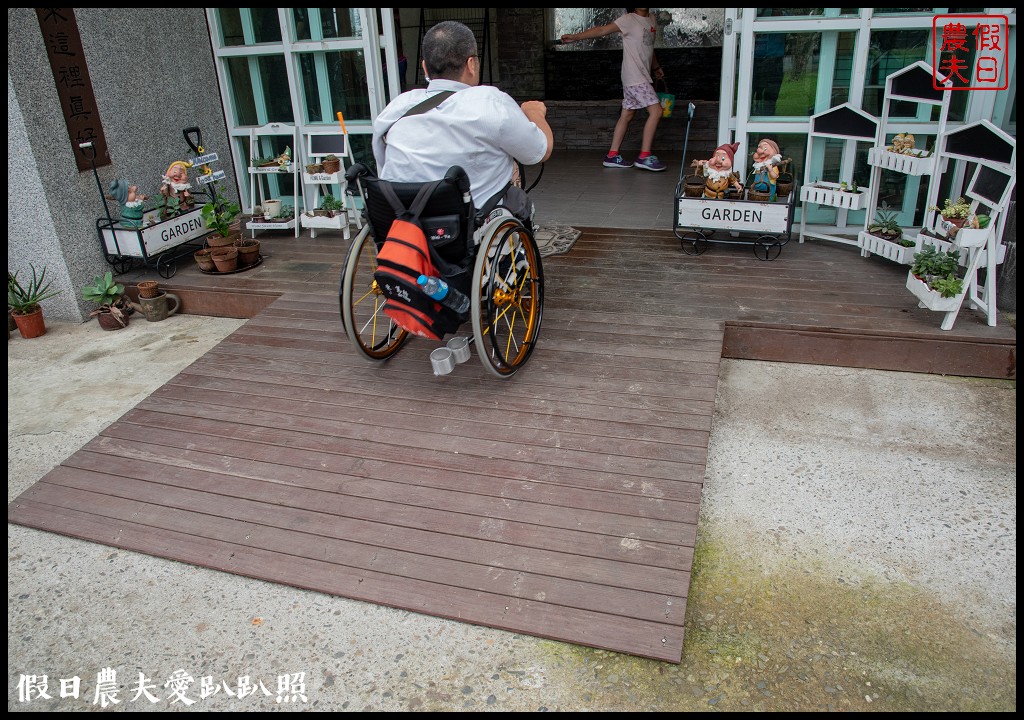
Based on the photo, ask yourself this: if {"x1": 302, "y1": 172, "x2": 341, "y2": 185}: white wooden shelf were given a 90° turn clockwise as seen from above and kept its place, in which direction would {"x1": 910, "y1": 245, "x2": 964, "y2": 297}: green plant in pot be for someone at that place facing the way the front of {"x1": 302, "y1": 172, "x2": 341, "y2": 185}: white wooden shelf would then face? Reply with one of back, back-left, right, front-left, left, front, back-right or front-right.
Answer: back-left

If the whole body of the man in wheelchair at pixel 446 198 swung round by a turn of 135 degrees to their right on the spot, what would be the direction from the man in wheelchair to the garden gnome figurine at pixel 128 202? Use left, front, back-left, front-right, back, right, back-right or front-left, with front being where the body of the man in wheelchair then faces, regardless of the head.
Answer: back-right

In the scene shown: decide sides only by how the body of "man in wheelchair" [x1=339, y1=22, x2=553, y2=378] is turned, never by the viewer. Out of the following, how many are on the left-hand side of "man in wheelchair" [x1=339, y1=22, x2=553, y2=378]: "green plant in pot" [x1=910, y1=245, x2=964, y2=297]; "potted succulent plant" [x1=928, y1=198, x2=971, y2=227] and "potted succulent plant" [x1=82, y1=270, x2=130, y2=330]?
1

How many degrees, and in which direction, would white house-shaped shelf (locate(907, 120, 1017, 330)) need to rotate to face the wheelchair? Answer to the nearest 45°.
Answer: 0° — it already faces it

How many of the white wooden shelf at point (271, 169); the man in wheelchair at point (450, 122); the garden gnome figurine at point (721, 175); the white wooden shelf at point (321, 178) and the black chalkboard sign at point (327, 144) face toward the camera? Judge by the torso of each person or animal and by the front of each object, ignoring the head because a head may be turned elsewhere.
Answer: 4

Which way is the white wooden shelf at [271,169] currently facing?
toward the camera

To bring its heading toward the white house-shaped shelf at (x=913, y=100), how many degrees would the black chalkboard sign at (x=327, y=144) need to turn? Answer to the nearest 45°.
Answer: approximately 45° to its left

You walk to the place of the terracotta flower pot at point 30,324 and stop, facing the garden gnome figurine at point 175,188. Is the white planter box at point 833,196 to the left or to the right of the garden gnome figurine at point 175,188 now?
right

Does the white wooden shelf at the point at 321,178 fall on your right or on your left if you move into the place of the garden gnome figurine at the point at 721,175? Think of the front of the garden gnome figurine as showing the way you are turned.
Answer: on your right

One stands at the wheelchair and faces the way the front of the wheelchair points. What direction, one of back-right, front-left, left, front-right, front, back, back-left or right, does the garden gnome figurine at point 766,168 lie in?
front

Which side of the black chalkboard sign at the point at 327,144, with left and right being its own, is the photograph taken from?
front

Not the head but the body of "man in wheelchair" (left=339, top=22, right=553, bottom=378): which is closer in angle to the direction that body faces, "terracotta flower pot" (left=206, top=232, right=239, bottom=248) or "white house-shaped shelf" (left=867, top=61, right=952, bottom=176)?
the white house-shaped shelf

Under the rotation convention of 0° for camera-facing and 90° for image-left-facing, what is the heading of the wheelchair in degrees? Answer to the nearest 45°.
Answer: approximately 225°

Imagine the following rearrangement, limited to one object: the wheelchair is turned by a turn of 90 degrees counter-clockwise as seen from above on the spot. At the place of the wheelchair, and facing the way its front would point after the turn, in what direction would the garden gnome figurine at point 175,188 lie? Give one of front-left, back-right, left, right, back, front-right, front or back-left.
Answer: front

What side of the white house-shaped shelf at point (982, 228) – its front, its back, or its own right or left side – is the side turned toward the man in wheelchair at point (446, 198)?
front
